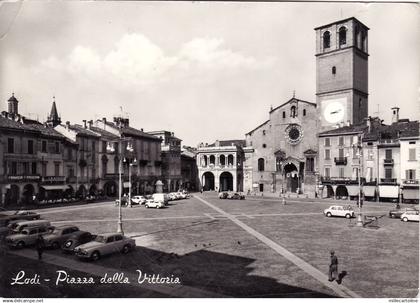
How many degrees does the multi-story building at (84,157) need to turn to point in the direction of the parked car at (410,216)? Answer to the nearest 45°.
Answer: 0° — it already faces it

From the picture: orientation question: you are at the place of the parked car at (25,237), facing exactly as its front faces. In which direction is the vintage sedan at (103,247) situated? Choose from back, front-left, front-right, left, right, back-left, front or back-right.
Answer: left

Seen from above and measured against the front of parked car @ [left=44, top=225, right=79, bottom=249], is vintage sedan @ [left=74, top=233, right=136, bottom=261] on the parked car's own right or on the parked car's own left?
on the parked car's own left

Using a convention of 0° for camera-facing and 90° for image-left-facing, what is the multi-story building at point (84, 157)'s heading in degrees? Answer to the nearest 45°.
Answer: approximately 315°

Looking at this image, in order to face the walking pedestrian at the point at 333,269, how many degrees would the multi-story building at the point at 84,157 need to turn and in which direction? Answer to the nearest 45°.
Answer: approximately 45° to its right

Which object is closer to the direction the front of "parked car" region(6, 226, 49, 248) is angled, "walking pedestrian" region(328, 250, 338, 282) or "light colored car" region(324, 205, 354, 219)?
the walking pedestrian

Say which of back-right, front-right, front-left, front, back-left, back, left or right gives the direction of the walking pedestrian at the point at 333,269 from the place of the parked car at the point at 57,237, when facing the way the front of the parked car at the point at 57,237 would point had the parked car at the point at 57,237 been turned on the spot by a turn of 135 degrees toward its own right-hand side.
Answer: back-right
